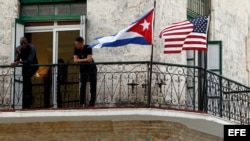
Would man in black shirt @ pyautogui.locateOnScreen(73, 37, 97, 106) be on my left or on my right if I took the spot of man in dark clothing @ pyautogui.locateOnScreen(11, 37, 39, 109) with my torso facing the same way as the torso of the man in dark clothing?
on my left

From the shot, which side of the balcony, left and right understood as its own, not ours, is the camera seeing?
front

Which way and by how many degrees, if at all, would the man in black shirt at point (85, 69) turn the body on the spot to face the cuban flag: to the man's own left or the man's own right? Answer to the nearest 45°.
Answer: approximately 135° to the man's own left

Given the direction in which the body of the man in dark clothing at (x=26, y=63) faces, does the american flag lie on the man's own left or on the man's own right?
on the man's own left

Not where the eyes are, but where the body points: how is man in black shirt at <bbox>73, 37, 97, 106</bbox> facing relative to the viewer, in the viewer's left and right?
facing the viewer and to the left of the viewer

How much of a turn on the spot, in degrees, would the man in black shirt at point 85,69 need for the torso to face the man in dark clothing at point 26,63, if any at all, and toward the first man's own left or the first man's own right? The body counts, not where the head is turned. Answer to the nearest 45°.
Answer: approximately 45° to the first man's own right

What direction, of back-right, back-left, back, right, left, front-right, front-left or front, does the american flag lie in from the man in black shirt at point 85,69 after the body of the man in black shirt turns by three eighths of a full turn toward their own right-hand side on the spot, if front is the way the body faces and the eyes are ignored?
right
